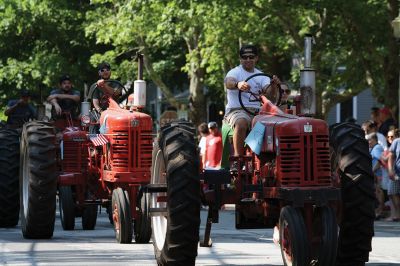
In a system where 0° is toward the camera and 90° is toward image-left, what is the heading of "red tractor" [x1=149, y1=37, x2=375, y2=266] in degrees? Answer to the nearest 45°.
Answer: approximately 315°

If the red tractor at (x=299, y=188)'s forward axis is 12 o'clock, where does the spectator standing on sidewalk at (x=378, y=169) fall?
The spectator standing on sidewalk is roughly at 8 o'clock from the red tractor.

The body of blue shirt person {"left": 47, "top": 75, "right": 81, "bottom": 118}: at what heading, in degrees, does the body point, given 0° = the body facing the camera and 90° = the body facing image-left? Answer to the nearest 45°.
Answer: approximately 0°

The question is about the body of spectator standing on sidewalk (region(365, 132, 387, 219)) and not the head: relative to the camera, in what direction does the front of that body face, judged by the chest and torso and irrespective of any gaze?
to the viewer's left

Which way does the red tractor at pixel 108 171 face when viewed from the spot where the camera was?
facing the viewer and to the right of the viewer

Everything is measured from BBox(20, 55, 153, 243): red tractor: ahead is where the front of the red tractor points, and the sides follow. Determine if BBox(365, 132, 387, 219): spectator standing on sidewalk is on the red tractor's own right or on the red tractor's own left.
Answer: on the red tractor's own left

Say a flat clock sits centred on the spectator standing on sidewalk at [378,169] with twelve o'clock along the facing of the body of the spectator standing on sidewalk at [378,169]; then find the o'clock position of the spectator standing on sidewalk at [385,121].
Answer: the spectator standing on sidewalk at [385,121] is roughly at 3 o'clock from the spectator standing on sidewalk at [378,169].

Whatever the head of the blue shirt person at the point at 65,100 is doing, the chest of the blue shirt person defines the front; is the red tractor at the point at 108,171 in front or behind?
in front

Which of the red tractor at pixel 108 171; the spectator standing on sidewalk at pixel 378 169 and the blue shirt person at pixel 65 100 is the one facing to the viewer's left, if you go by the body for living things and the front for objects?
the spectator standing on sidewalk

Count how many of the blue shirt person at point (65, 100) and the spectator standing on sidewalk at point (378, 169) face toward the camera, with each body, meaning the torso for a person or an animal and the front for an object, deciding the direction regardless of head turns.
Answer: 1
